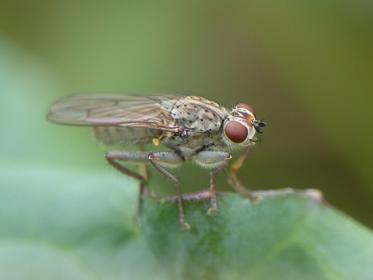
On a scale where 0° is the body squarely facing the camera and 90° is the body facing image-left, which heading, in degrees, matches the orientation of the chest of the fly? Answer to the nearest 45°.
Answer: approximately 270°
